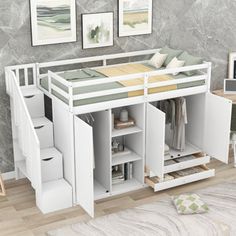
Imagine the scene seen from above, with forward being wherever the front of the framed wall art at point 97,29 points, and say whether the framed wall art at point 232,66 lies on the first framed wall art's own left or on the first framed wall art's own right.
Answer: on the first framed wall art's own left

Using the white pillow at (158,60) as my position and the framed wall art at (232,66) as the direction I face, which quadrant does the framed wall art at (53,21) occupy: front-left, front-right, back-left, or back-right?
back-left

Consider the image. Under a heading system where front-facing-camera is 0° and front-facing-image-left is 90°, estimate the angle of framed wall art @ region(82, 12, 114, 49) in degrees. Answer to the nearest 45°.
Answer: approximately 0°

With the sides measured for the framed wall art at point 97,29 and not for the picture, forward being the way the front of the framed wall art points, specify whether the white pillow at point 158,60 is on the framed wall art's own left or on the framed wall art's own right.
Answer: on the framed wall art's own left

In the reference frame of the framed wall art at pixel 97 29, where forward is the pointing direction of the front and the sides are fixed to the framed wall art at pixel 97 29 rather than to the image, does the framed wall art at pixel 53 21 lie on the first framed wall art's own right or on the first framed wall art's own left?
on the first framed wall art's own right

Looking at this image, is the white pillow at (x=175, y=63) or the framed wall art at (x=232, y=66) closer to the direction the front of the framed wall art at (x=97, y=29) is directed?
the white pillow

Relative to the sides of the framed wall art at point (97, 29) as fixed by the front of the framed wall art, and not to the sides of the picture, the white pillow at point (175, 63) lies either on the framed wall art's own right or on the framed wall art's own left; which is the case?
on the framed wall art's own left
